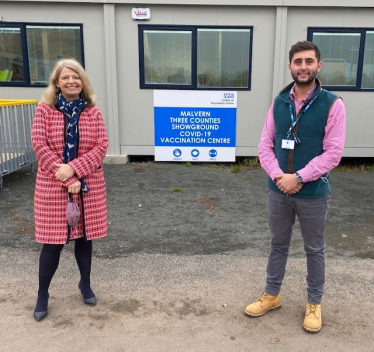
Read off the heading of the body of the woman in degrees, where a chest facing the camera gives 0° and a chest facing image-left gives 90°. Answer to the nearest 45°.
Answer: approximately 0°

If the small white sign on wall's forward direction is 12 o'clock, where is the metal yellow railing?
The metal yellow railing is roughly at 2 o'clock from the small white sign on wall.

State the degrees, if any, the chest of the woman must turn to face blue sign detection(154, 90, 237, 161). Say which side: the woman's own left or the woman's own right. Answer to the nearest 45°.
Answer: approximately 135° to the woman's own left

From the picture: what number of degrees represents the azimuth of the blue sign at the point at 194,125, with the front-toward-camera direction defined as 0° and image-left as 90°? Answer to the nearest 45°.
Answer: approximately 0°

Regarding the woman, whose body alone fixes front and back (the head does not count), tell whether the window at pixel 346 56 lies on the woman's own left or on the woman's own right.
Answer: on the woman's own left

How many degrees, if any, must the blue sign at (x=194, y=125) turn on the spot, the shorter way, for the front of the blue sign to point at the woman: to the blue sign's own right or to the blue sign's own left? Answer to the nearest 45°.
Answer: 0° — it already faces them
